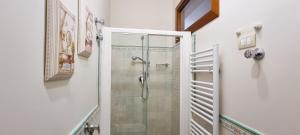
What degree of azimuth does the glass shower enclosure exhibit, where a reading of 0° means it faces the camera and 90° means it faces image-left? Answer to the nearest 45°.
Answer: approximately 0°

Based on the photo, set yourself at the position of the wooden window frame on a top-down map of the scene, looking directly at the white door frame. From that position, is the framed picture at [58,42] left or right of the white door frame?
left

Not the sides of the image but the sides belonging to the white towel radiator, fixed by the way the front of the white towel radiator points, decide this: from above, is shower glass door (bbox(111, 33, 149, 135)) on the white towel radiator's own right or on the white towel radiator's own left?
on the white towel radiator's own right

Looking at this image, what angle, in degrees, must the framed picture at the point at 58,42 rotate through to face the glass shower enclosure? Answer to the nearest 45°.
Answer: approximately 90° to its left

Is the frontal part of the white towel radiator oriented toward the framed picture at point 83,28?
yes

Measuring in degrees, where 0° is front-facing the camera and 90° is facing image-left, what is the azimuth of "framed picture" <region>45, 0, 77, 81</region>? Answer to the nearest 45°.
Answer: approximately 315°
